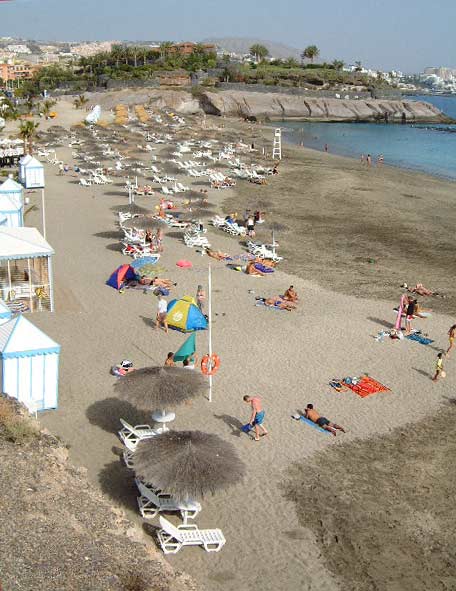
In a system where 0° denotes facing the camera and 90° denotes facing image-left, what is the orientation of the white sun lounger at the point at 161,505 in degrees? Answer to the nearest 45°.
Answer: approximately 270°

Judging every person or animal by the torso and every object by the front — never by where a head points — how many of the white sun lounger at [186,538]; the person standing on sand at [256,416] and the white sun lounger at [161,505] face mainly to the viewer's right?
2

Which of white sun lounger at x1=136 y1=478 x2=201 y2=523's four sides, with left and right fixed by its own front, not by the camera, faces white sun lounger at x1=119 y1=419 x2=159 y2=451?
left

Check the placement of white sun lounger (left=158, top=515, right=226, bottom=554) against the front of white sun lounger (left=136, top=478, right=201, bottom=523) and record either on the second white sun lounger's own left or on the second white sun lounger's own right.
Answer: on the second white sun lounger's own right

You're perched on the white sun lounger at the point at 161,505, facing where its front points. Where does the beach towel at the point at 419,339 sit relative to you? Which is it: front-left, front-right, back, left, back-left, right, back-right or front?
front-left

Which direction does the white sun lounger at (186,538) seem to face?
to the viewer's right
